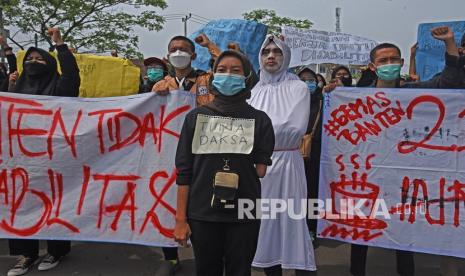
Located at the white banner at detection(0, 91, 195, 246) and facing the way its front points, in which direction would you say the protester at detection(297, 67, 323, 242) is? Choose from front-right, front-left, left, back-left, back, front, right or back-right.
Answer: left

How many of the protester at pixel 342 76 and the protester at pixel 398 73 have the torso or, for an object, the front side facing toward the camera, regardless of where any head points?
2

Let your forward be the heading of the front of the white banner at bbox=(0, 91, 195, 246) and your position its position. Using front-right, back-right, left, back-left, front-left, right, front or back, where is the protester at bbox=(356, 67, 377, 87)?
left

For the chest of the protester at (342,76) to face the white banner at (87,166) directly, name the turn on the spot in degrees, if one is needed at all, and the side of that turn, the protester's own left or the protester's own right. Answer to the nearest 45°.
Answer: approximately 45° to the protester's own right

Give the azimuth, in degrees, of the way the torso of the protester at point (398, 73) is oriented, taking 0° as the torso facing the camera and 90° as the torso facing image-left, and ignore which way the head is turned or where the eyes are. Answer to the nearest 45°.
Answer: approximately 0°

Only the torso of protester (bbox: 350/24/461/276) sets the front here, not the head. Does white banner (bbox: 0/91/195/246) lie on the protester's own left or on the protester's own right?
on the protester's own right
